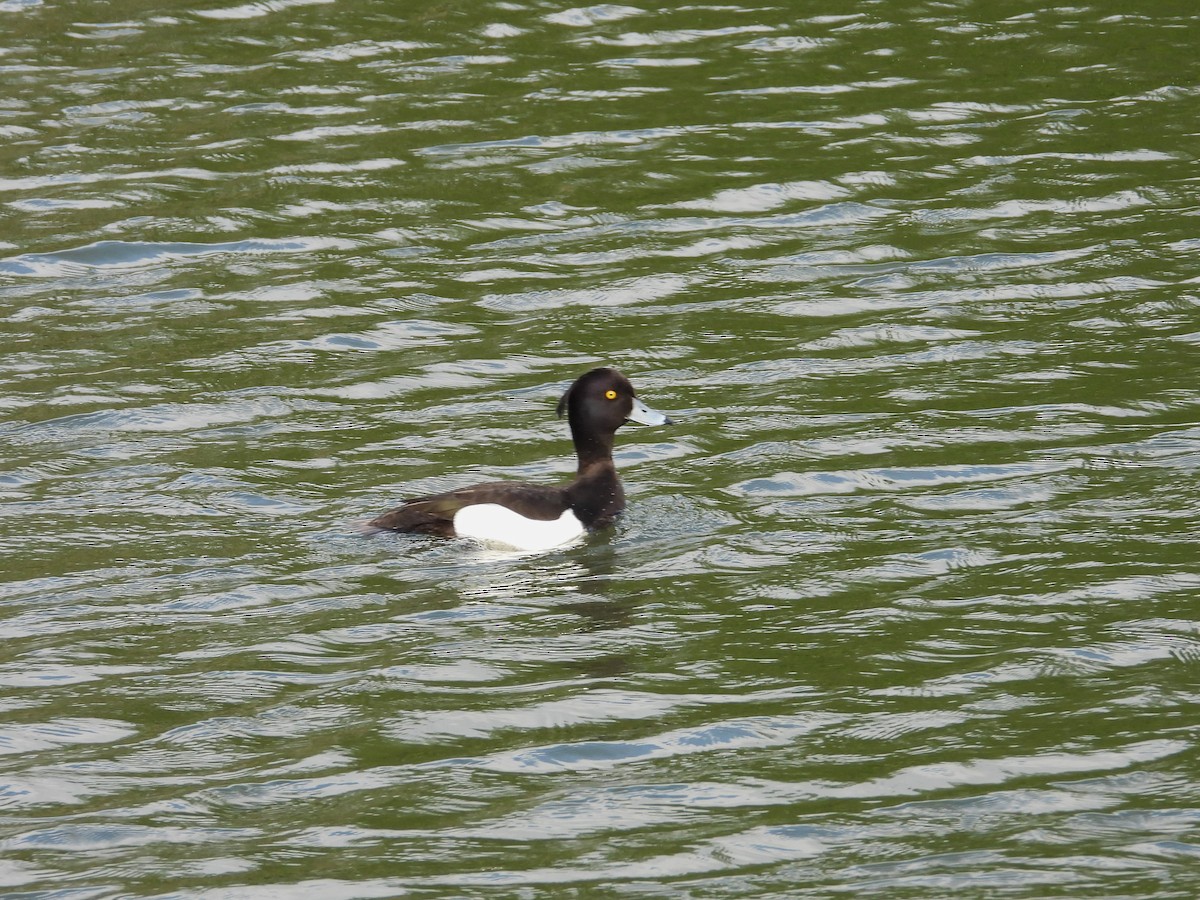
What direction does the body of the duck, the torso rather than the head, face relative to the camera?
to the viewer's right
